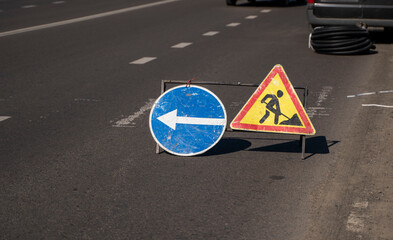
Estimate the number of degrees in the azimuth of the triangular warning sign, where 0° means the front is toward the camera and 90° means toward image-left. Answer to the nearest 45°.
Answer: approximately 0°

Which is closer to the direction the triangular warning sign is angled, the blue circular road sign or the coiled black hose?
the blue circular road sign

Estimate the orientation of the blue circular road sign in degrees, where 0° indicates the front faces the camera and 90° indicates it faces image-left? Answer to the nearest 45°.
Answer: approximately 0°

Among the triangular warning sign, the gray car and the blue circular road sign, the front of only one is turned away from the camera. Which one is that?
the gray car

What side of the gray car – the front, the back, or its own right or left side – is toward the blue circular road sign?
back

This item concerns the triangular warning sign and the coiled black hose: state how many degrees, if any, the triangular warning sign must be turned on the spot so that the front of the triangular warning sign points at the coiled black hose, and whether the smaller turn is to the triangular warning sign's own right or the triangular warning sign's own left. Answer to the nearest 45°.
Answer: approximately 180°

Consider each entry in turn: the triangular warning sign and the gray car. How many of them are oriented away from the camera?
1

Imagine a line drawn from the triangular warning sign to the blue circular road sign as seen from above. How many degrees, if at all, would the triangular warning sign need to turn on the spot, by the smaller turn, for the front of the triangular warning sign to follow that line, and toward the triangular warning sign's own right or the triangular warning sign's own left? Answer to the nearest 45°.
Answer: approximately 90° to the triangular warning sign's own right

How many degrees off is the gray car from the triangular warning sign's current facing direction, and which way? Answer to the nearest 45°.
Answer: approximately 180°

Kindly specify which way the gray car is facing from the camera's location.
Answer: facing away from the viewer

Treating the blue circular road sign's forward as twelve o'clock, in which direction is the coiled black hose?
The coiled black hose is roughly at 7 o'clock from the blue circular road sign.

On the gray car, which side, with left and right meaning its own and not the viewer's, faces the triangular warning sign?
back
